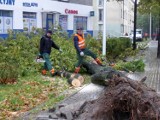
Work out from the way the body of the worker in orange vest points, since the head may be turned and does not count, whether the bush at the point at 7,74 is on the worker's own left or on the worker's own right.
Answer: on the worker's own right

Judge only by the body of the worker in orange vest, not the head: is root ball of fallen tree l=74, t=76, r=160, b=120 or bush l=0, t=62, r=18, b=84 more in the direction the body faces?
the root ball of fallen tree

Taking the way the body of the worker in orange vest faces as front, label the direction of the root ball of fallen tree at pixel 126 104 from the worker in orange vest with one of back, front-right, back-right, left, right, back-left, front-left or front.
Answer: front-right

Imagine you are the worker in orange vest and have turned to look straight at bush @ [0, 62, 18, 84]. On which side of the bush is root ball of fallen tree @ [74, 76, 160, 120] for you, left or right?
left

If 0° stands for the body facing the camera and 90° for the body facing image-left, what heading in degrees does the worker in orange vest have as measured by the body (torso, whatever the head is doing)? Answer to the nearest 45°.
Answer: approximately 315°
